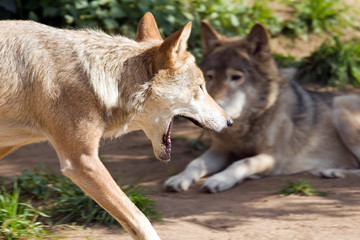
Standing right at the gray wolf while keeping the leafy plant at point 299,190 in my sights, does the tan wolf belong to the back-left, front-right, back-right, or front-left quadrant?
front-right

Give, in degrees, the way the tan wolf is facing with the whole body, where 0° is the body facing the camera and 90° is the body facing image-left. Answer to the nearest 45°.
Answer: approximately 270°

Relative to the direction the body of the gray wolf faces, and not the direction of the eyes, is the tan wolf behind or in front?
in front

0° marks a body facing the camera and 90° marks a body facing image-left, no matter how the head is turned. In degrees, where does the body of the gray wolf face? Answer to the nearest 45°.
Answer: approximately 45°

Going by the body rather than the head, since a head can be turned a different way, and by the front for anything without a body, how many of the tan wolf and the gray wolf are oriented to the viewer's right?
1

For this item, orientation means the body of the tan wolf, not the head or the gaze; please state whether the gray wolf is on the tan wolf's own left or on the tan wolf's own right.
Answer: on the tan wolf's own left

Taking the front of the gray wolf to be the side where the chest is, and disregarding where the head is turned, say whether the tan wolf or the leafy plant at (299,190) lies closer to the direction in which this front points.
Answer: the tan wolf
